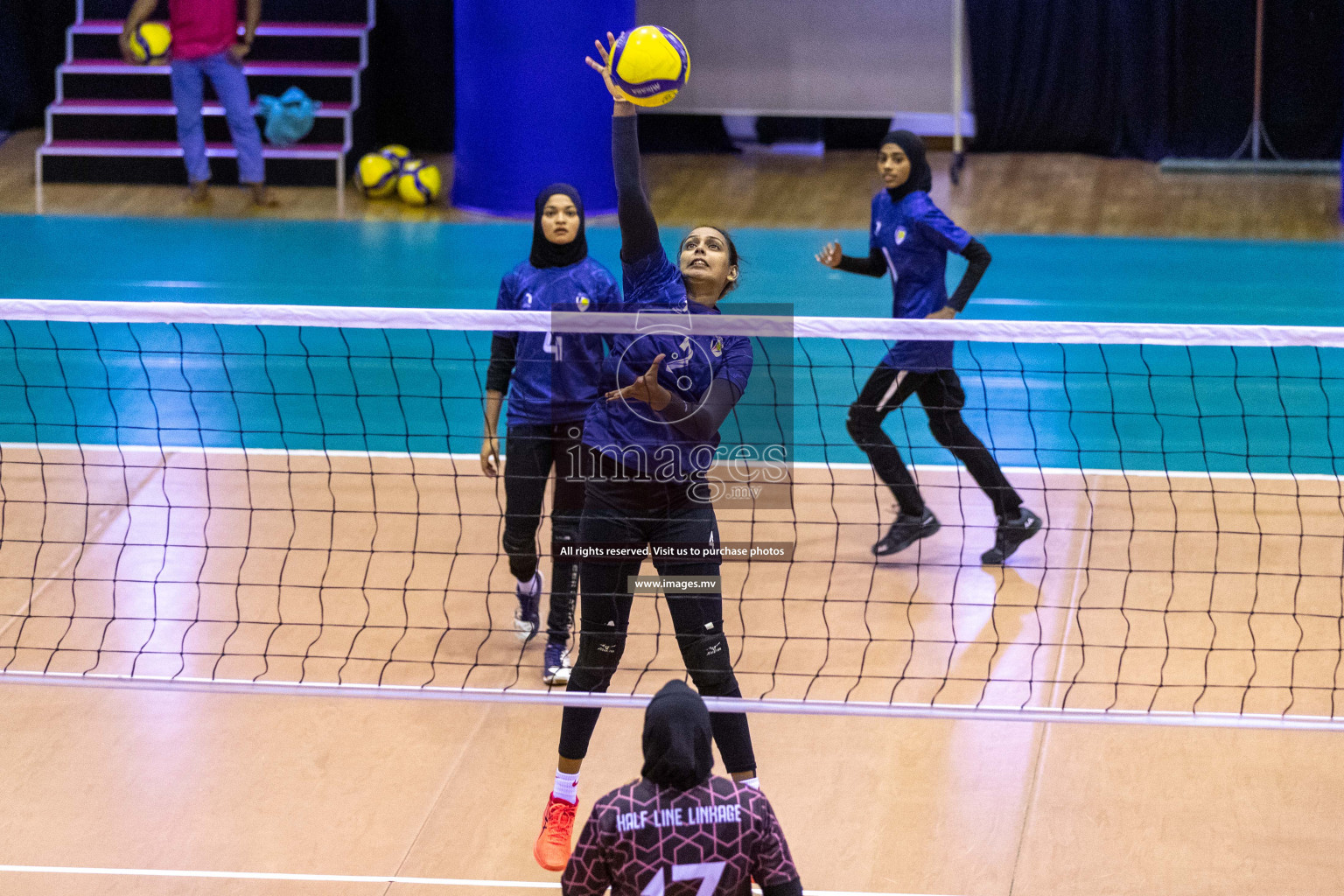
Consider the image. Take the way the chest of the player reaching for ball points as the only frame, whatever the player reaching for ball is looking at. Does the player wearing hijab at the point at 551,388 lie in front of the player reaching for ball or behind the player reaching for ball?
behind

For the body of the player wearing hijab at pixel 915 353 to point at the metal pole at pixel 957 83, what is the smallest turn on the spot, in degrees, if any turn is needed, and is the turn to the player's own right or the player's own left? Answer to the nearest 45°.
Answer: approximately 135° to the player's own right

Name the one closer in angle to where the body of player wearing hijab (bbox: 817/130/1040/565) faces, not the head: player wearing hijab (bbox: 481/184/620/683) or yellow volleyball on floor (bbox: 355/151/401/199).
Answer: the player wearing hijab

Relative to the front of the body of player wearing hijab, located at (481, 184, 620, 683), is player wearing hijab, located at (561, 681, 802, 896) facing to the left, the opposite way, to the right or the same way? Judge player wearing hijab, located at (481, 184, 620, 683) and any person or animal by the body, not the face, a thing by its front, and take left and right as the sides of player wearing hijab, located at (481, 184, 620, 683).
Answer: the opposite way

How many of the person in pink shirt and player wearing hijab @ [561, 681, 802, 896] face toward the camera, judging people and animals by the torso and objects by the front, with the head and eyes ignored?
1

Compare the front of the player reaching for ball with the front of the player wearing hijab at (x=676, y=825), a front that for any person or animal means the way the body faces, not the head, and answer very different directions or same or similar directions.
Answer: very different directions

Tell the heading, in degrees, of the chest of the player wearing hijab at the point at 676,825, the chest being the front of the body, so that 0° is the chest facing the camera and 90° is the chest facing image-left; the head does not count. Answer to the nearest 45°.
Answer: approximately 180°

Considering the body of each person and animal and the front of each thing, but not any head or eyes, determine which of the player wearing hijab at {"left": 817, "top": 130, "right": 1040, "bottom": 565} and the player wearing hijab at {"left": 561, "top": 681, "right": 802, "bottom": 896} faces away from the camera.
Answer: the player wearing hijab at {"left": 561, "top": 681, "right": 802, "bottom": 896}

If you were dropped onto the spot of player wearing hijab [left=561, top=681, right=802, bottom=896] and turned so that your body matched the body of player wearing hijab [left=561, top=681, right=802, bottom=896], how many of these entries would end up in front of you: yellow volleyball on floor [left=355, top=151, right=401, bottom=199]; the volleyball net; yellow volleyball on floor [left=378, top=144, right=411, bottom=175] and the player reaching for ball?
4
